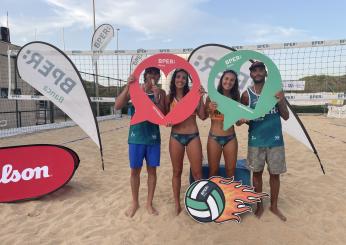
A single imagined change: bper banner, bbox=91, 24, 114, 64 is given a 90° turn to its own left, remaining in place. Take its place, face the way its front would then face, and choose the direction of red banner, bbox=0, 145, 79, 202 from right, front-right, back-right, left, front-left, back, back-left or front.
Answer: right

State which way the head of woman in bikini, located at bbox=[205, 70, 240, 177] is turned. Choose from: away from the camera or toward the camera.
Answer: toward the camera

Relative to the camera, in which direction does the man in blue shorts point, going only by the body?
toward the camera

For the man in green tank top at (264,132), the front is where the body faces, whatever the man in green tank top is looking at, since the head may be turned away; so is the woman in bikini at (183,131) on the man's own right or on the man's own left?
on the man's own right

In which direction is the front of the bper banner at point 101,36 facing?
toward the camera
